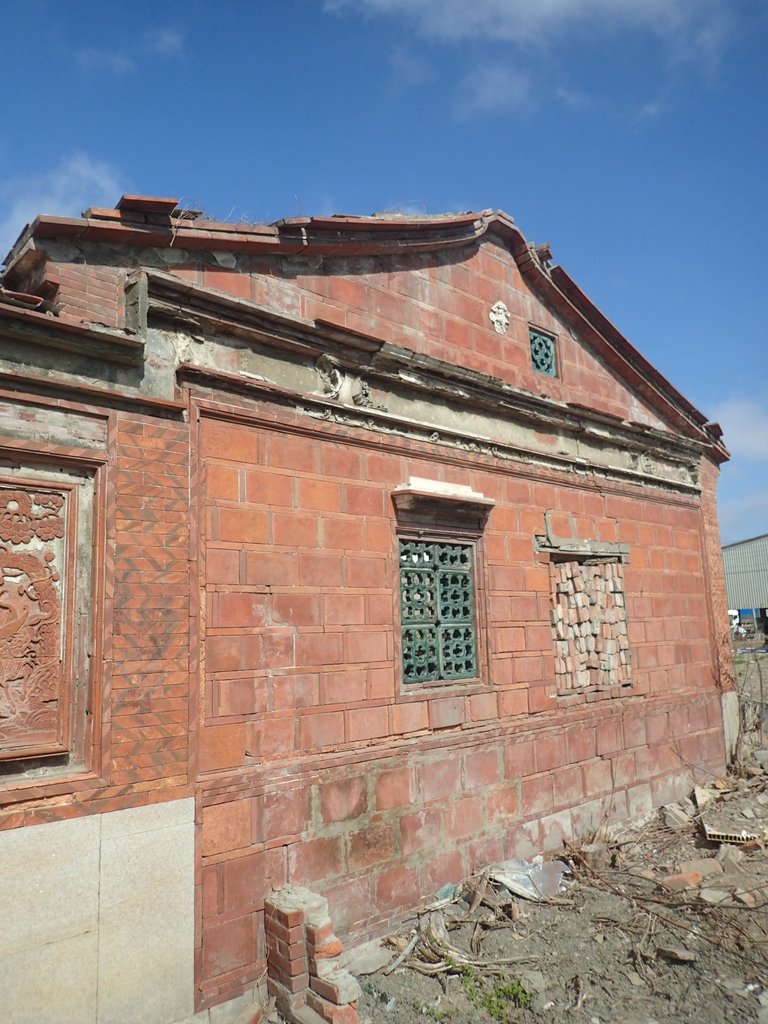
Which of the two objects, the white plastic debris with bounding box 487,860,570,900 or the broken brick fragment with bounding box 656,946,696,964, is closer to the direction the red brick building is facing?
the broken brick fragment

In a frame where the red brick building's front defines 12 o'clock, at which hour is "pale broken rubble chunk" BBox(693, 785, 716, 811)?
The pale broken rubble chunk is roughly at 9 o'clock from the red brick building.

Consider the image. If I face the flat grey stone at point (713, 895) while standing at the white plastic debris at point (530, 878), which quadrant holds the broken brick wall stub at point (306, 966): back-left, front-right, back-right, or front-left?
back-right

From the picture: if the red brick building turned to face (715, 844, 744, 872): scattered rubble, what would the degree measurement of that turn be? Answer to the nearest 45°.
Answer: approximately 90° to its left

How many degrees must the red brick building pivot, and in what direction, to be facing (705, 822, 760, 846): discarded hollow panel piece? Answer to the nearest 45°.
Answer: approximately 90° to its left

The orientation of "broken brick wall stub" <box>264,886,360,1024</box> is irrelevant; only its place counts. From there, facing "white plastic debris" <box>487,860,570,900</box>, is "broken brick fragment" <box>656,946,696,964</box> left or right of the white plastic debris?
right

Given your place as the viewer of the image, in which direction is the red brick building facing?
facing the viewer and to the right of the viewer

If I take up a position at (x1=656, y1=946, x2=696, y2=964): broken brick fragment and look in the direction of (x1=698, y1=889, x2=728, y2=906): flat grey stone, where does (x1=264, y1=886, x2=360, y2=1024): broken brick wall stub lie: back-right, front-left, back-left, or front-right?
back-left

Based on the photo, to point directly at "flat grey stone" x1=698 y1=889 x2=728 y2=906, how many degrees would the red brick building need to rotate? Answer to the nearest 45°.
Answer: approximately 45° to its left
